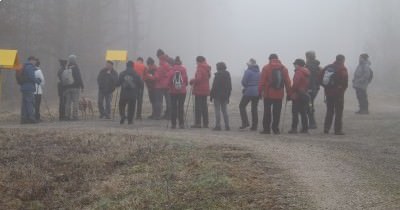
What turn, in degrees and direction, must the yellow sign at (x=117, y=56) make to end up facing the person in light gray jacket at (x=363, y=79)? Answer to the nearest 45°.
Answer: approximately 90° to its left

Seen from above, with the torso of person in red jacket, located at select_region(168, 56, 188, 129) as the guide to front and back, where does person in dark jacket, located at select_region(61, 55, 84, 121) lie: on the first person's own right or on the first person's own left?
on the first person's own left

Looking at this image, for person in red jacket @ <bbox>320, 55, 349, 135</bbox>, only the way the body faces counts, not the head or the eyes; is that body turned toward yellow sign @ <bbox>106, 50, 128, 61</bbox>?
no

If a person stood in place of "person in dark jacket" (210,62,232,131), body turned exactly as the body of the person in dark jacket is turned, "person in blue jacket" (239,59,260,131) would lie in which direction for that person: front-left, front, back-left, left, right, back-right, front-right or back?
right

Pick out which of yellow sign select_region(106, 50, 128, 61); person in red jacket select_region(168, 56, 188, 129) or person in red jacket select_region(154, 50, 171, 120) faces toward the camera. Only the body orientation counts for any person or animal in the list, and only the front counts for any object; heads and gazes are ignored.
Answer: the yellow sign

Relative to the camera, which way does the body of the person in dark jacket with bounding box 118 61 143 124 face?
away from the camera

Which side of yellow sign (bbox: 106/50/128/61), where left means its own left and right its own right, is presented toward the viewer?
front

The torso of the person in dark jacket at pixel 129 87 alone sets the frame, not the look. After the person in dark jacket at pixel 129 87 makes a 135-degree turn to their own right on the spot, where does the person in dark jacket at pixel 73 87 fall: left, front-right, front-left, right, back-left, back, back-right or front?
back

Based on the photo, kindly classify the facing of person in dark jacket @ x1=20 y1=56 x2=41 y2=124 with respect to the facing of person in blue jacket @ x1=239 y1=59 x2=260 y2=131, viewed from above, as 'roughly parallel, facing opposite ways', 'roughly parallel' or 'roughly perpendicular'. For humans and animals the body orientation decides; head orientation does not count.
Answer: roughly perpendicular

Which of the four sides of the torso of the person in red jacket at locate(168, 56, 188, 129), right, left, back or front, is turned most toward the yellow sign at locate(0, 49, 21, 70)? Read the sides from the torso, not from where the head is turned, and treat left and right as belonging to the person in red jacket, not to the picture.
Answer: left

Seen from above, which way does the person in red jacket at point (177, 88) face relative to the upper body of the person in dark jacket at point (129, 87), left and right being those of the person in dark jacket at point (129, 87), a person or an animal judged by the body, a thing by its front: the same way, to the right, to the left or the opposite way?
the same way

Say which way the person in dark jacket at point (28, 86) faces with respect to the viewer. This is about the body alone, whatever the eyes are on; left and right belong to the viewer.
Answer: facing to the right of the viewer

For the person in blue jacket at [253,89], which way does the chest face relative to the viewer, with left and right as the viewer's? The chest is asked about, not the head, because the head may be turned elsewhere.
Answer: facing away from the viewer and to the left of the viewer

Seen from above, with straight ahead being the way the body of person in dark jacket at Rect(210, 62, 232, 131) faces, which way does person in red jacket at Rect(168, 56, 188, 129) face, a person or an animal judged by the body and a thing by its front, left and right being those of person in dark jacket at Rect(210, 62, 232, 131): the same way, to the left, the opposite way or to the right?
the same way

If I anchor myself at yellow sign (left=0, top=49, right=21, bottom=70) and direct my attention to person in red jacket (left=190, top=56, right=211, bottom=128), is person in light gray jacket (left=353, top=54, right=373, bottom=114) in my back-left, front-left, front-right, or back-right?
front-left

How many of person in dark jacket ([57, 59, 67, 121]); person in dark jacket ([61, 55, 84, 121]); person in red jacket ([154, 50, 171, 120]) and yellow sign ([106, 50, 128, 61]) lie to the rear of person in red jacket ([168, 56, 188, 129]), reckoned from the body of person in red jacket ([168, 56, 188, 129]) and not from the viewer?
0
